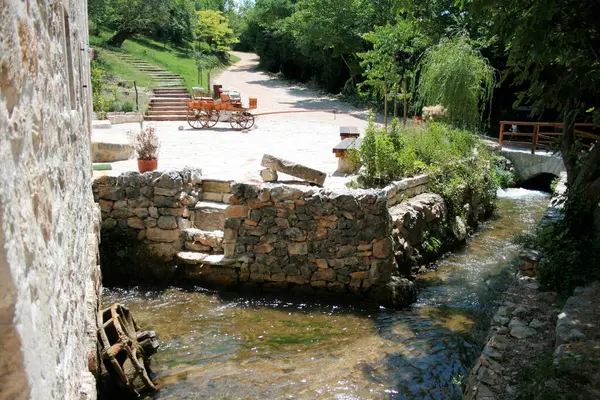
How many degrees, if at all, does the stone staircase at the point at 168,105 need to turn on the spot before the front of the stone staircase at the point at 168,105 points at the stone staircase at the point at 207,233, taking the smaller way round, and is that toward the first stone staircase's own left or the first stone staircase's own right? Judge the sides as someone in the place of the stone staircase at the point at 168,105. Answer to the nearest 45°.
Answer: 0° — it already faces it

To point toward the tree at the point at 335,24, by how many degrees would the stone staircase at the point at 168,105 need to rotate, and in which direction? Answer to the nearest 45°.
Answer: approximately 135° to its left

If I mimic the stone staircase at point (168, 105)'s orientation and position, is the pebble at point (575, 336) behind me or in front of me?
in front

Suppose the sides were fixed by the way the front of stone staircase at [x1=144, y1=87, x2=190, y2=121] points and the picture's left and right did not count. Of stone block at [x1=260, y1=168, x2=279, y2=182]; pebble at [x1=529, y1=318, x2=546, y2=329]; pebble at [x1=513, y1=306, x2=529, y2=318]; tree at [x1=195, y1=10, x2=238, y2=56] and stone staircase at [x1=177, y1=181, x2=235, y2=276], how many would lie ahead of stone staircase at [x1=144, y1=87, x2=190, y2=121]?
4

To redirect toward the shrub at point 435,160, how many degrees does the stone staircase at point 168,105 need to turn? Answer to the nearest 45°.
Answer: approximately 45° to its left

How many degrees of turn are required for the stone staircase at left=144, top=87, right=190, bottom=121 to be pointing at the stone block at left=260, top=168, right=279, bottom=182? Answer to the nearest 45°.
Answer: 0° — it already faces it

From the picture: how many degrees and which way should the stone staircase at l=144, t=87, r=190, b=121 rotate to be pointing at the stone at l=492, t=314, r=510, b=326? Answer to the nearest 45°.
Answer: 0° — it already faces it

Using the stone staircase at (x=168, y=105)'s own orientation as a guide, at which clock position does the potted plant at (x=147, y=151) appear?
The potted plant is roughly at 12 o'clock from the stone staircase.

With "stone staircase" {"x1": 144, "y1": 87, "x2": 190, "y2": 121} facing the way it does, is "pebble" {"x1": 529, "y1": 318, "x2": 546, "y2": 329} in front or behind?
in front

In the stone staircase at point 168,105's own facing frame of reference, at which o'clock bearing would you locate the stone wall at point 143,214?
The stone wall is roughly at 12 o'clock from the stone staircase.

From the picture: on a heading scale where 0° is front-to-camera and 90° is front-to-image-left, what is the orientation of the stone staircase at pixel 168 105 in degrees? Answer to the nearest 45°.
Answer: approximately 0°
